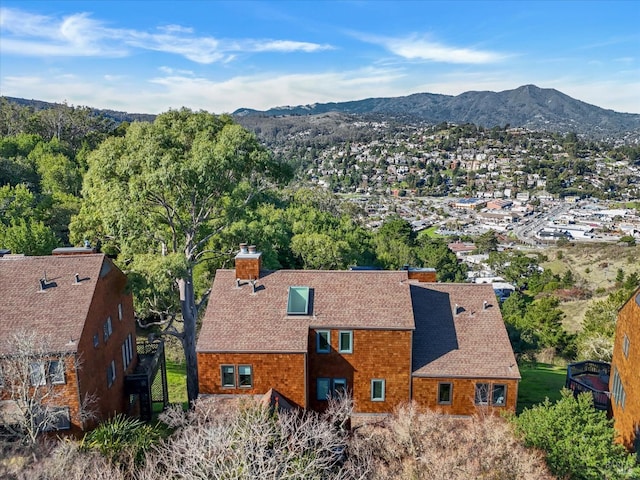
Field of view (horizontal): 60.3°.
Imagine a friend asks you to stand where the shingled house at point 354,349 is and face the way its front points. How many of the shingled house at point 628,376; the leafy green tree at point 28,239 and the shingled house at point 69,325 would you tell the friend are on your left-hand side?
1

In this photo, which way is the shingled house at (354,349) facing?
toward the camera

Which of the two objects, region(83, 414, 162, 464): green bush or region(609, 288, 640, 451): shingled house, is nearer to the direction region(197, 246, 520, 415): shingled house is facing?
the green bush

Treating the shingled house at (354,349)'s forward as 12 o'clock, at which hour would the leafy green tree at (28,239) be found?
The leafy green tree is roughly at 4 o'clock from the shingled house.

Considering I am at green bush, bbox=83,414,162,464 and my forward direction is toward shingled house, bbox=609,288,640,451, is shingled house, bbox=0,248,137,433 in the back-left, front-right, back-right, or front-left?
back-left

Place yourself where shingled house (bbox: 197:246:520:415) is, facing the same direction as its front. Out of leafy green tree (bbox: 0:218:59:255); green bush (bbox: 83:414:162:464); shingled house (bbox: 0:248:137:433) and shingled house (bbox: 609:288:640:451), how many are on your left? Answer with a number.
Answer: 1

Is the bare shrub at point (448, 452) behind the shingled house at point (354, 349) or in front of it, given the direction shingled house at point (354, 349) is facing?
in front

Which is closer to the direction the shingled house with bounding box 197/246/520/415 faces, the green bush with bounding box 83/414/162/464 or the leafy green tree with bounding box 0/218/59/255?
the green bush

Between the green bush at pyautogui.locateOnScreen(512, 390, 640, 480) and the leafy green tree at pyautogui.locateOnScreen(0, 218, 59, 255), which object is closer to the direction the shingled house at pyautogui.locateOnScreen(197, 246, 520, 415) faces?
the green bush

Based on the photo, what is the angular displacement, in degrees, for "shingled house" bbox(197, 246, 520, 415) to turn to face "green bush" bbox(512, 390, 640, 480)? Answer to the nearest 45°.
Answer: approximately 45° to its left

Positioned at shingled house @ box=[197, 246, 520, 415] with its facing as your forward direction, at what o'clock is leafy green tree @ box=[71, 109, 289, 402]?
The leafy green tree is roughly at 4 o'clock from the shingled house.

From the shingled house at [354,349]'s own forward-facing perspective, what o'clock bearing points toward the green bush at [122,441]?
The green bush is roughly at 2 o'clock from the shingled house.

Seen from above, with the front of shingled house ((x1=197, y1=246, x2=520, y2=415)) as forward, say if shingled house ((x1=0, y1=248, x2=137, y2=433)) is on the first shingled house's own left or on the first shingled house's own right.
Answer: on the first shingled house's own right

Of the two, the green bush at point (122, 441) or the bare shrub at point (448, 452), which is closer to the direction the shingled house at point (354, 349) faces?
the bare shrub

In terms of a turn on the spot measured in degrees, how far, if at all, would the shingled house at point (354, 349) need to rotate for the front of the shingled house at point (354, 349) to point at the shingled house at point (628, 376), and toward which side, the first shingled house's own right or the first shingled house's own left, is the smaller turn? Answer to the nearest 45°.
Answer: approximately 90° to the first shingled house's own left

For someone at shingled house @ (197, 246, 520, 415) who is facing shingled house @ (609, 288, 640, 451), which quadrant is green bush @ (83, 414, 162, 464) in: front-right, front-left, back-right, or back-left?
back-right
